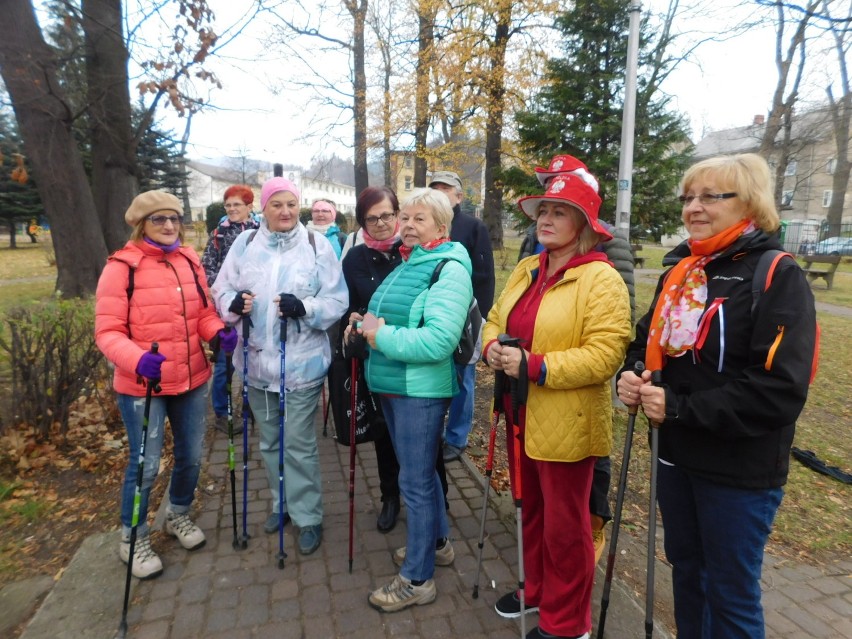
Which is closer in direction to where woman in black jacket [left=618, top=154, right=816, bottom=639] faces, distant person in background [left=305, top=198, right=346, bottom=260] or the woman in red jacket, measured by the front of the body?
the woman in red jacket

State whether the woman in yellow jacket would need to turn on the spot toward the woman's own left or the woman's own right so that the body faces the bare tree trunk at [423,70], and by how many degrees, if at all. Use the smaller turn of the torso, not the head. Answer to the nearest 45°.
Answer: approximately 135° to the woman's own right

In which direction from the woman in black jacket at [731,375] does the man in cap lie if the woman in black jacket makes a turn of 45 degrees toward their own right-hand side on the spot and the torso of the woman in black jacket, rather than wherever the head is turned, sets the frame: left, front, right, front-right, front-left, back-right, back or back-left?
front-right

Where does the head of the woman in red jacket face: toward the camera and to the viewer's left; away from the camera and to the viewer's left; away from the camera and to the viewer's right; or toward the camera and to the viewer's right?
toward the camera and to the viewer's right

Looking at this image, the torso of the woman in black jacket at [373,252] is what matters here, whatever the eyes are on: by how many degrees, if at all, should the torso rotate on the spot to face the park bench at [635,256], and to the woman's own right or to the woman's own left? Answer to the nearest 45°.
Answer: approximately 135° to the woman's own left

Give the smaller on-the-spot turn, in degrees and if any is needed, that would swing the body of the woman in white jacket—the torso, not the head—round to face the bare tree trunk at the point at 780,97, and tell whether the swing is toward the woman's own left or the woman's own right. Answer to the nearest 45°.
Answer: approximately 135° to the woman's own left

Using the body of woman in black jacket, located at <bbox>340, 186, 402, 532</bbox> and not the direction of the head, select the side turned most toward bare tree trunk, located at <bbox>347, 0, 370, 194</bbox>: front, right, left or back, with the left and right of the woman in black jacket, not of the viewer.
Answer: back

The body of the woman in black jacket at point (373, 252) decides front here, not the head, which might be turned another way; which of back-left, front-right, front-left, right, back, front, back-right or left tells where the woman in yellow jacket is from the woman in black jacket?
front-left

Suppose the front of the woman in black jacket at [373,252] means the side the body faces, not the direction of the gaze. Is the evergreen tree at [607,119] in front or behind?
behind

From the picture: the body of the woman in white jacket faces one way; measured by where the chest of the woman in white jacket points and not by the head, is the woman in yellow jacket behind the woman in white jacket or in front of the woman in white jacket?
in front

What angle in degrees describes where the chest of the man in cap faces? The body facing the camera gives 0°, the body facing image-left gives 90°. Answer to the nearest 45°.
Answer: approximately 45°

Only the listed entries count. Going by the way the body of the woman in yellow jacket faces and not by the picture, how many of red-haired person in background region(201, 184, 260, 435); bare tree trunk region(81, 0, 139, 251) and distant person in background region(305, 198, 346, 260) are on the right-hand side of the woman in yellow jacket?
3

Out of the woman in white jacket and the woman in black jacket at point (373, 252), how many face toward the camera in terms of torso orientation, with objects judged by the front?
2
